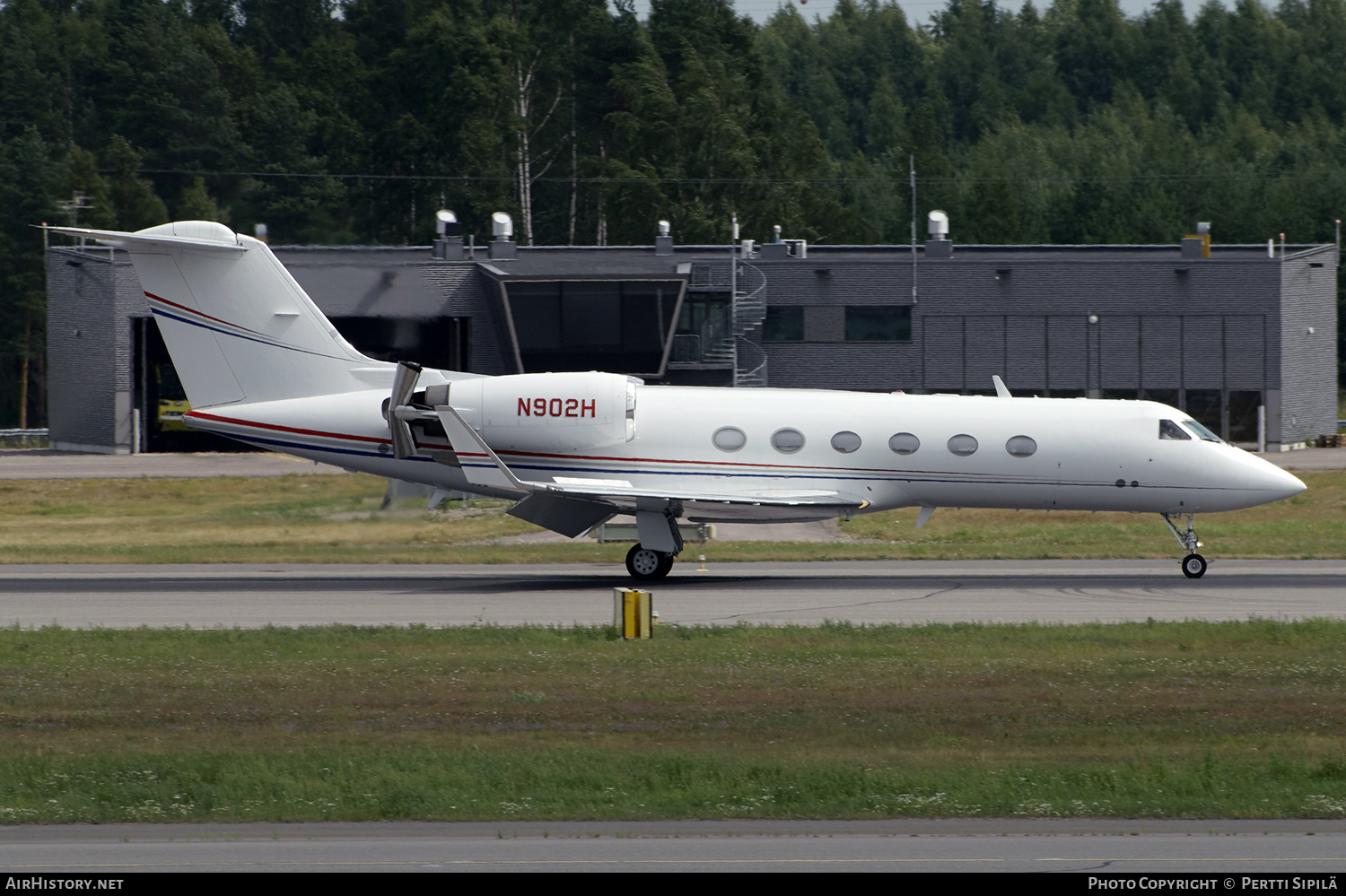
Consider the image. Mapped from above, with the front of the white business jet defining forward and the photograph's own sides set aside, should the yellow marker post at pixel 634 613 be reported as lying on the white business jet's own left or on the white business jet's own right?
on the white business jet's own right

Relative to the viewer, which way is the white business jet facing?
to the viewer's right
